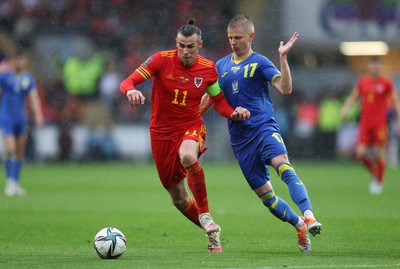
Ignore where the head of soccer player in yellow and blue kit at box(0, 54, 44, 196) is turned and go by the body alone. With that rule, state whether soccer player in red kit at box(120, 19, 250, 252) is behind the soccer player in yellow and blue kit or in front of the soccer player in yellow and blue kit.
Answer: in front

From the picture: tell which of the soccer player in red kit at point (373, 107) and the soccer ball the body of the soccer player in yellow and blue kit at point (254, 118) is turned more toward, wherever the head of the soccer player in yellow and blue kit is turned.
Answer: the soccer ball

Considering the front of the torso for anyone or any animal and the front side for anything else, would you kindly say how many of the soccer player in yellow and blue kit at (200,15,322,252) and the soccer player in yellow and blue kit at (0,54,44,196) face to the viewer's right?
0

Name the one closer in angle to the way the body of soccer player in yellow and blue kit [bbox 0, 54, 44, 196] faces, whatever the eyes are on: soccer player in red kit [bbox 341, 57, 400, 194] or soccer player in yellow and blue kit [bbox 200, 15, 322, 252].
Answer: the soccer player in yellow and blue kit

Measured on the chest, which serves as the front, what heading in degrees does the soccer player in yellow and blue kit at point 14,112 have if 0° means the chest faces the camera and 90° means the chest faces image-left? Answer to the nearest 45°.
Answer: approximately 0°

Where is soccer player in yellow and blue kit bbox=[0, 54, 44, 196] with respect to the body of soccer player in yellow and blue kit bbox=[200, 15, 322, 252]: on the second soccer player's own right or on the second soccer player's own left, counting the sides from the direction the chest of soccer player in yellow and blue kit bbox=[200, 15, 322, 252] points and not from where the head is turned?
on the second soccer player's own right

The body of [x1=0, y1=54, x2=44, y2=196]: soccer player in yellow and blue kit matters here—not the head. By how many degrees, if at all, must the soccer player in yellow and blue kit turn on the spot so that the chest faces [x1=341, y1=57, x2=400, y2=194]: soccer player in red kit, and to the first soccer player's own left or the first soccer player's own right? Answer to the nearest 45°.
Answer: approximately 90° to the first soccer player's own left

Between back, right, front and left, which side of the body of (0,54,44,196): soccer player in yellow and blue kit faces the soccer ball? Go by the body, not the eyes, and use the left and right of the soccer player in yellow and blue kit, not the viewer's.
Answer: front

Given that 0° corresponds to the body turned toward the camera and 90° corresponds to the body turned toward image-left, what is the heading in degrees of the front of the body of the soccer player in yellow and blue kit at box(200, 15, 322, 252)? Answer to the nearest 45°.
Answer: approximately 45°

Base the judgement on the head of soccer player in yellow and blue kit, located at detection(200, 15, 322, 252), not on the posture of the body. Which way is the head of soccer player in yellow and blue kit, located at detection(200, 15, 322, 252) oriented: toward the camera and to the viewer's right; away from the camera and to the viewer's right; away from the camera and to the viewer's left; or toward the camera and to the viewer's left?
toward the camera and to the viewer's left
